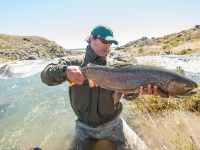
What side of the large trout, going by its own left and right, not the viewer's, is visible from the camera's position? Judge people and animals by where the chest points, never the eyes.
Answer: right

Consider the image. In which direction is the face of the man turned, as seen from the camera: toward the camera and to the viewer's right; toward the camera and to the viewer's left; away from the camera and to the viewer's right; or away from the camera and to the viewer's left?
toward the camera and to the viewer's right
